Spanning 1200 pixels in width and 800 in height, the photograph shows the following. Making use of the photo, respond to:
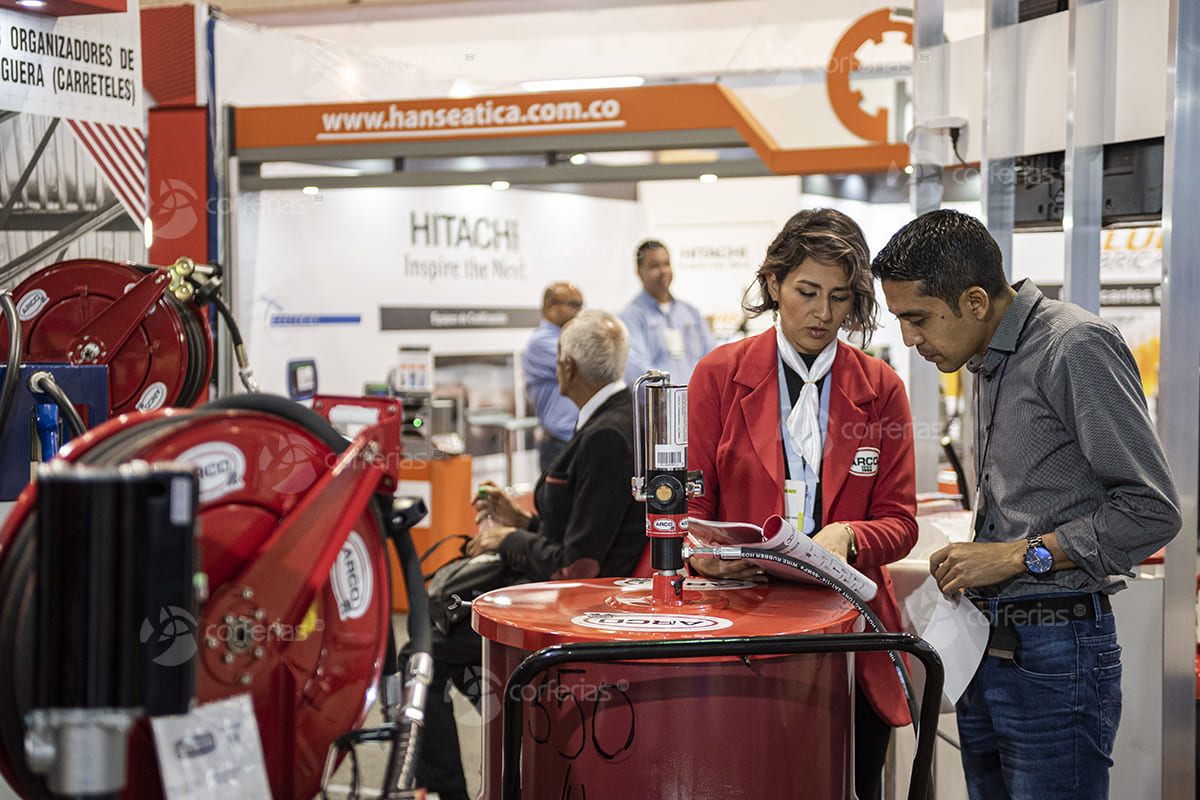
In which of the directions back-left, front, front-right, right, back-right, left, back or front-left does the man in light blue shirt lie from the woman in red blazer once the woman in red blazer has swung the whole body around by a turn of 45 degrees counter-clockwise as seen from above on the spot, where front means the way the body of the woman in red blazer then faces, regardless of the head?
back-left

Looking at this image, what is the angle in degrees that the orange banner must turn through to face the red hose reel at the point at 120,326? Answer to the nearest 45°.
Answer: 0° — it already faces it

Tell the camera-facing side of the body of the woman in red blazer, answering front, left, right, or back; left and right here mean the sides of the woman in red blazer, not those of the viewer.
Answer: front

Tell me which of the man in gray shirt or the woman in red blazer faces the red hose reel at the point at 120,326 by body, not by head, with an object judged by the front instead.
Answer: the man in gray shirt

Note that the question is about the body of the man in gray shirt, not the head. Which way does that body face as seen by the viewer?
to the viewer's left

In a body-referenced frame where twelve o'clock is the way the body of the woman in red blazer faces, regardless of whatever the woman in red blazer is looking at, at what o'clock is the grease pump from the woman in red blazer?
The grease pump is roughly at 1 o'clock from the woman in red blazer.

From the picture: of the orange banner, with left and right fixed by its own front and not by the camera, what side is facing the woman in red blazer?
front

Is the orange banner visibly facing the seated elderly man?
yes

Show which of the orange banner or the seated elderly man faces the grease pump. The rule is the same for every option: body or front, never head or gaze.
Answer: the orange banner

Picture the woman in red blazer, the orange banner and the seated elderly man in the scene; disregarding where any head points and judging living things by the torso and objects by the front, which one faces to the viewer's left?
the seated elderly man

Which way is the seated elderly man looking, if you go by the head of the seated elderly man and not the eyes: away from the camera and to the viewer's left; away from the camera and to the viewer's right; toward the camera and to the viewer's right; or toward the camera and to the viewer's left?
away from the camera and to the viewer's left

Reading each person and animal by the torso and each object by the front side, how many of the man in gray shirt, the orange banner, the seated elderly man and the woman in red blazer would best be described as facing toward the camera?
2

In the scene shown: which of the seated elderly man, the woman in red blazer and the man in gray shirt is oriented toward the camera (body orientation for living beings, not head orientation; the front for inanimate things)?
the woman in red blazer
